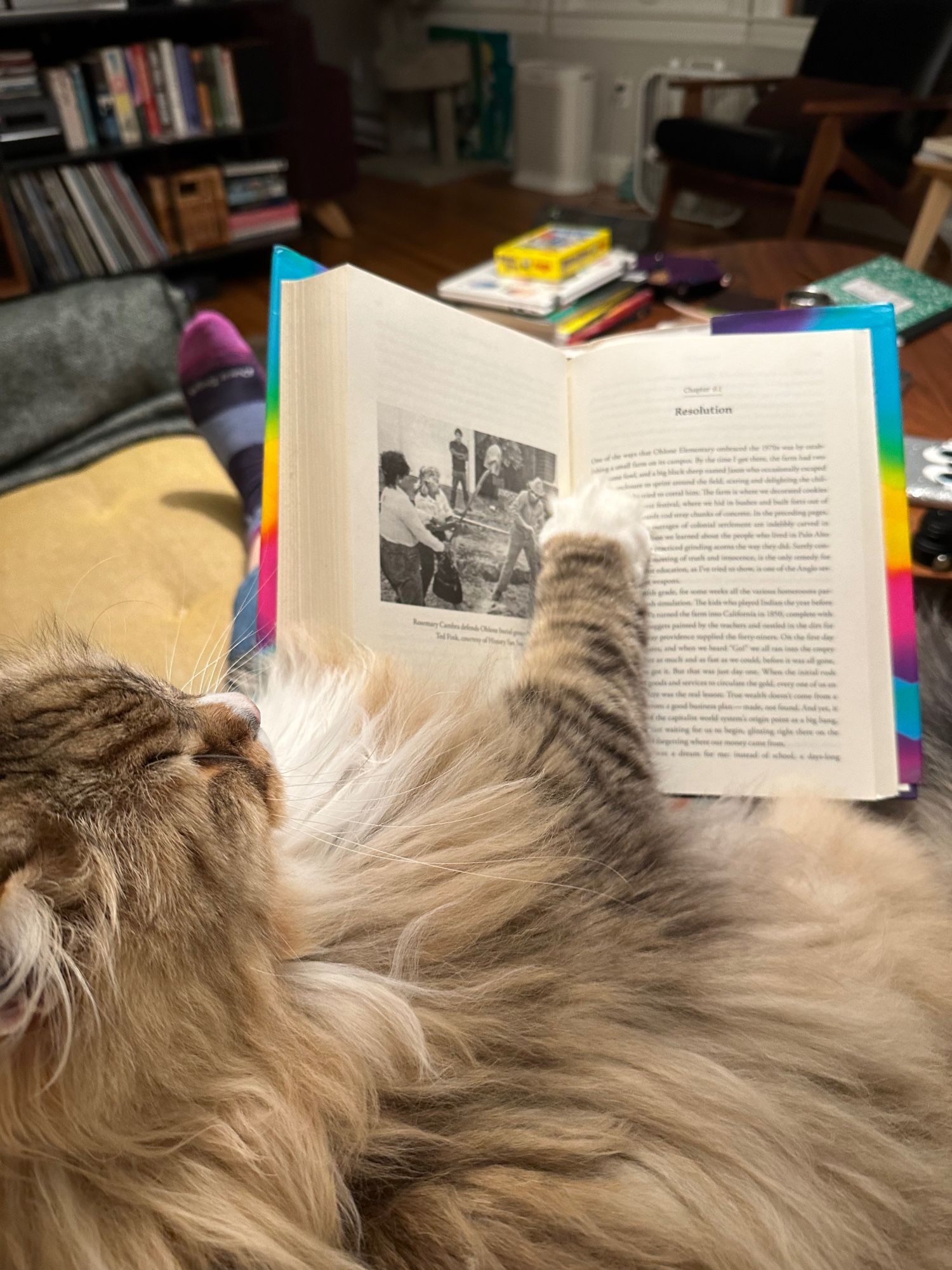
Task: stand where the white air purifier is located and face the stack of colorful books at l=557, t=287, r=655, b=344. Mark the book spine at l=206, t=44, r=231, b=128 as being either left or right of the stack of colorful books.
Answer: right

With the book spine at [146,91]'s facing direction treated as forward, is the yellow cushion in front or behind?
in front

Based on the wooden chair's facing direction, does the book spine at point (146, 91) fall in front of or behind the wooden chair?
in front

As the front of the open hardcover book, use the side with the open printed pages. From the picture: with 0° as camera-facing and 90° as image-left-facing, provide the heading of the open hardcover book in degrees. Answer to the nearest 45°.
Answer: approximately 0°

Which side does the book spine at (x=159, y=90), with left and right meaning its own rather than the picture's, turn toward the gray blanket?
front

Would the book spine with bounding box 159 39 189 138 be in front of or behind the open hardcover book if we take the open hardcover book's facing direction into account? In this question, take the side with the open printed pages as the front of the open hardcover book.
behind

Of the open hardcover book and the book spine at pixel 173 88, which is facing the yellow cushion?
the book spine

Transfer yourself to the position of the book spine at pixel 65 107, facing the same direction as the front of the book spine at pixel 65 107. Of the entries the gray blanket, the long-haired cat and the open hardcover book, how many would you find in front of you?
3

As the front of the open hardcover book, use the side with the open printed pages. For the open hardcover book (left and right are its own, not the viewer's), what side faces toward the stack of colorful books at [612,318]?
back

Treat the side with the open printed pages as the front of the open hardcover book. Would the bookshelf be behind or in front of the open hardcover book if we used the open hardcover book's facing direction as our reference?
behind
